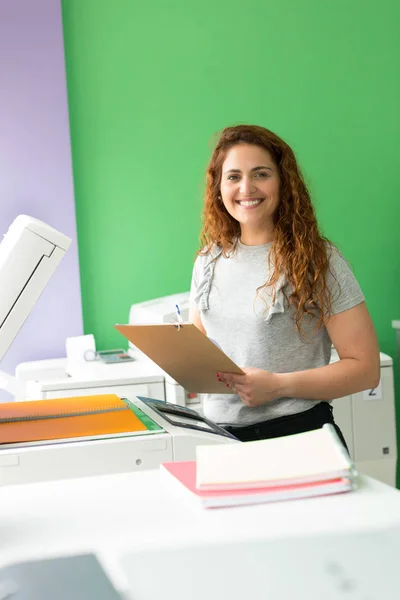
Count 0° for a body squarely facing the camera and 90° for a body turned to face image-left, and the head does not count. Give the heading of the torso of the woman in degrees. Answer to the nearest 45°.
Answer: approximately 45°

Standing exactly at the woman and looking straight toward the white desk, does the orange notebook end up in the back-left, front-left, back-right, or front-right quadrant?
front-right

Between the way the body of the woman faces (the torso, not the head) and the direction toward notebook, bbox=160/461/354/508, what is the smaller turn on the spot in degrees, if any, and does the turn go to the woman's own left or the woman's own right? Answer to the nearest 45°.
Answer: approximately 45° to the woman's own left

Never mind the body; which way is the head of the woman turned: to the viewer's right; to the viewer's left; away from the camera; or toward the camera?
toward the camera

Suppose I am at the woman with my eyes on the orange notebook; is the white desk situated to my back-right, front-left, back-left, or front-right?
front-left

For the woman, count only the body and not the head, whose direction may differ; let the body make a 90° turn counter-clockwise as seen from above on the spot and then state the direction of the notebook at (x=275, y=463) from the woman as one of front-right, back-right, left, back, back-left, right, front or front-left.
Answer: front-right

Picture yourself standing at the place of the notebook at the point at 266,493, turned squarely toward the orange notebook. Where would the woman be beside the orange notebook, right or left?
right

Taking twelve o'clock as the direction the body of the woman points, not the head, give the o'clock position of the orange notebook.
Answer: The orange notebook is roughly at 1 o'clock from the woman.
